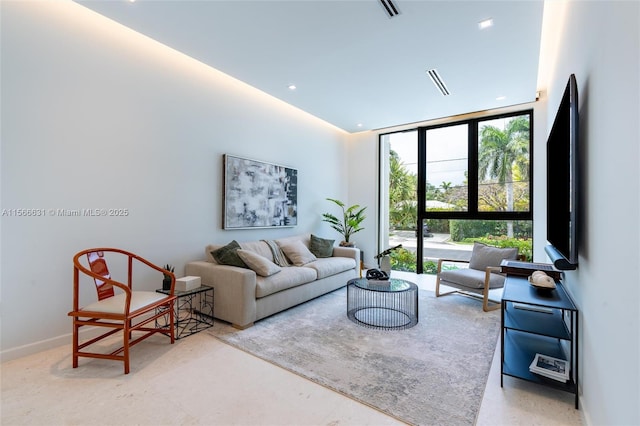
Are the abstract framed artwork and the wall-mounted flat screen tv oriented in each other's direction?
yes

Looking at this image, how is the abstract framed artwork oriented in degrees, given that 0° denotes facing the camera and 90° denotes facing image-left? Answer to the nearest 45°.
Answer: approximately 315°

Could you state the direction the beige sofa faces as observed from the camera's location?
facing the viewer and to the right of the viewer

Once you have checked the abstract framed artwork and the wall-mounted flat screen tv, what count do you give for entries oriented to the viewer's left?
1

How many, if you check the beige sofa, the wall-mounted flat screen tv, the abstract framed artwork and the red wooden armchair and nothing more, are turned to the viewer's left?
1

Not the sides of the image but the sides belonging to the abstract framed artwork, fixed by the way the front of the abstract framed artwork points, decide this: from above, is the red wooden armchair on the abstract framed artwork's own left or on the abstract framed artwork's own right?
on the abstract framed artwork's own right

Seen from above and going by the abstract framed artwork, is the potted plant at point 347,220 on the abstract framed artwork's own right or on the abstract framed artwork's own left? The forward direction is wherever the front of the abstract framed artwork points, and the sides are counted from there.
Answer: on the abstract framed artwork's own left

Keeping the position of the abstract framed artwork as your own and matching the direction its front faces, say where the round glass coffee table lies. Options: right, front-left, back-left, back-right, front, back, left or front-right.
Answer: front

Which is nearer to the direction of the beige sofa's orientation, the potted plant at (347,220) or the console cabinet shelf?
the console cabinet shelf

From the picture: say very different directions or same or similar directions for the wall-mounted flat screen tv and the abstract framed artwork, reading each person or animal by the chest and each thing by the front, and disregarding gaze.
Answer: very different directions

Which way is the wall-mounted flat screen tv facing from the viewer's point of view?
to the viewer's left

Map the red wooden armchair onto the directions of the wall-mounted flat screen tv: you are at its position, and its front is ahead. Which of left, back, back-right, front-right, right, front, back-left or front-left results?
front-left

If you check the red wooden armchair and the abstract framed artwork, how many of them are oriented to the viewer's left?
0

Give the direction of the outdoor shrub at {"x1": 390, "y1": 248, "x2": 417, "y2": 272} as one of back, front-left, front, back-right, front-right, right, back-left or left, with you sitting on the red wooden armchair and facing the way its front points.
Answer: front-left

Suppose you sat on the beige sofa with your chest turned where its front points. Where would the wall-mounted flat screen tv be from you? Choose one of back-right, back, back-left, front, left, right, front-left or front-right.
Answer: front
